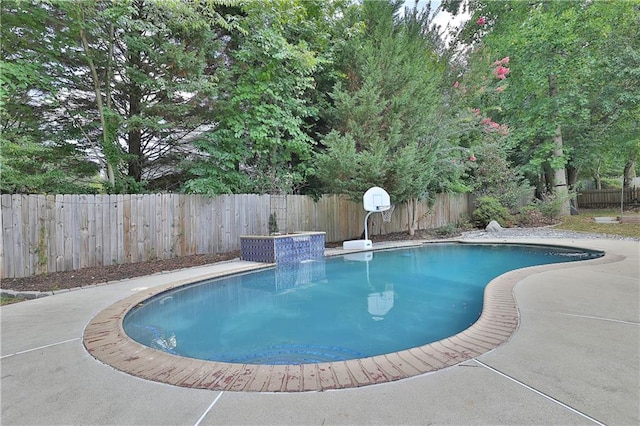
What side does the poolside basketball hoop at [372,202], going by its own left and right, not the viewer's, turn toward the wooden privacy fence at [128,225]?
right

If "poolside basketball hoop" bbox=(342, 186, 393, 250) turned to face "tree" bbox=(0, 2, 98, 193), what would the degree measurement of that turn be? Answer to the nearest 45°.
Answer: approximately 90° to its right

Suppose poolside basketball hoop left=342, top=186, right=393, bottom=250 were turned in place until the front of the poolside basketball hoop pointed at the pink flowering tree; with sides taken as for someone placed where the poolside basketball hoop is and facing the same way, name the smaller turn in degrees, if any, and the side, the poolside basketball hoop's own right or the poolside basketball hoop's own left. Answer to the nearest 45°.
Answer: approximately 90° to the poolside basketball hoop's own left

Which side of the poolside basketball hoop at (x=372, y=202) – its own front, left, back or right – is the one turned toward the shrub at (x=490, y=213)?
left

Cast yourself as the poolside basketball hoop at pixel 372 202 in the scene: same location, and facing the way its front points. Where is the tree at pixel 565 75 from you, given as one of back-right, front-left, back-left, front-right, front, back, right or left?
left

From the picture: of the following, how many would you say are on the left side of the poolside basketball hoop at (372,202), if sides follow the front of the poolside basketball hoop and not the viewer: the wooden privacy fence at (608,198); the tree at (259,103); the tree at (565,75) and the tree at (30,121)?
2

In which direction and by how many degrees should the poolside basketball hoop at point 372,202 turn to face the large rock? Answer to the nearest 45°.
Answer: approximately 90° to its left

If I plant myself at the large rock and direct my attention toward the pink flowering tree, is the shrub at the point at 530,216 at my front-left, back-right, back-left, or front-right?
front-right

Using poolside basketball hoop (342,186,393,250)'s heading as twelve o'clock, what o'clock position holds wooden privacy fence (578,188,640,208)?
The wooden privacy fence is roughly at 9 o'clock from the poolside basketball hoop.

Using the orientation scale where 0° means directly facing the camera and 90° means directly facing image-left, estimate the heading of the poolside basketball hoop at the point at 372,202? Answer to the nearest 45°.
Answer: approximately 315°

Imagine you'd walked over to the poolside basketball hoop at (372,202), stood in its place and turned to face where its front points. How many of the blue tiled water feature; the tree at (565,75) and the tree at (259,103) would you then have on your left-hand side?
1
